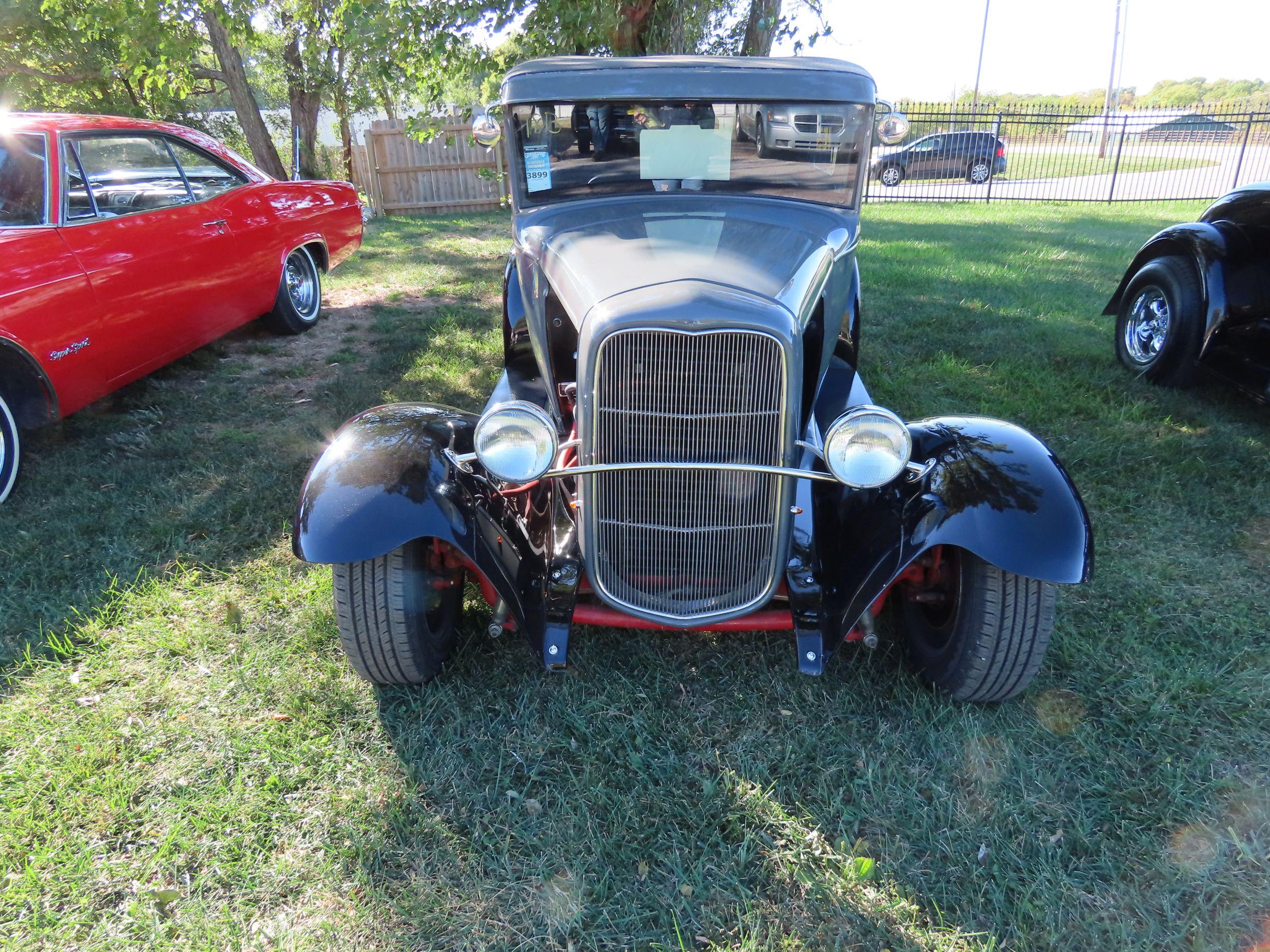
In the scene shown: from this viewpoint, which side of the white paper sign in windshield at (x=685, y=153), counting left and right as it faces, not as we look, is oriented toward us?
front

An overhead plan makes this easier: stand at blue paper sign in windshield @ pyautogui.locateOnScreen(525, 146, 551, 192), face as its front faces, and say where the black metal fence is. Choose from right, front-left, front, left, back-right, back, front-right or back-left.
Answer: back-left

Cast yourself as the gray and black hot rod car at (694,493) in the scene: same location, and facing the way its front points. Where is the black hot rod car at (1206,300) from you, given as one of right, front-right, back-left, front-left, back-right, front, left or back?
back-left

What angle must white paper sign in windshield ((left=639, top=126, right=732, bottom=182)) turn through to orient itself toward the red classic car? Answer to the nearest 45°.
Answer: approximately 90° to its right

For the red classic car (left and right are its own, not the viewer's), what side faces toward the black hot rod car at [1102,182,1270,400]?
left

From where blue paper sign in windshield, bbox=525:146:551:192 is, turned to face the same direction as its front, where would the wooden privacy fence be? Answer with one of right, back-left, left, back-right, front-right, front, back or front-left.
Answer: back
